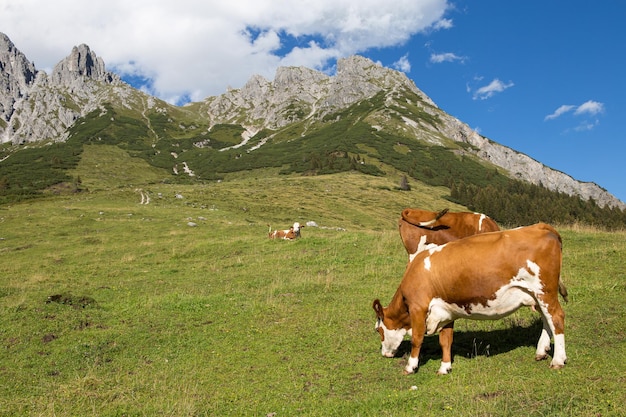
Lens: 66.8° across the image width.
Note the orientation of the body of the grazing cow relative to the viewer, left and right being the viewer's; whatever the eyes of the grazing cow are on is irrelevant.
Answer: facing to the left of the viewer

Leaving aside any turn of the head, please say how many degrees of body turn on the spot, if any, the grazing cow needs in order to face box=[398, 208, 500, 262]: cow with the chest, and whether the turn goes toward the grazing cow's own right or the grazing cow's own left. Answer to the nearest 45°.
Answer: approximately 90° to the grazing cow's own right
